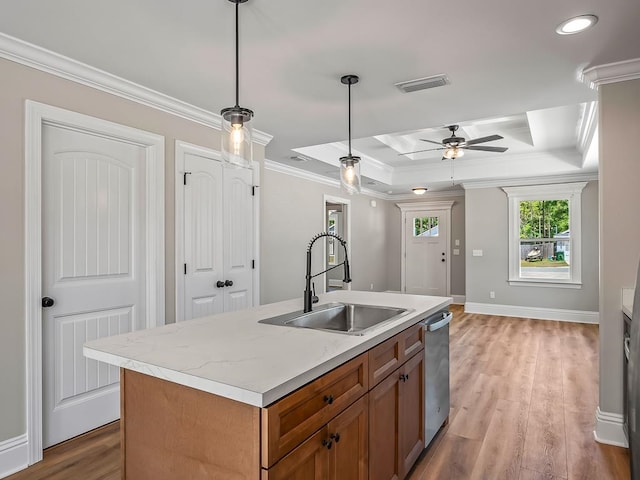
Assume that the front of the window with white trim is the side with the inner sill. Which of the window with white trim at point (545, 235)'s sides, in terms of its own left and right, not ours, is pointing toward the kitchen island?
front

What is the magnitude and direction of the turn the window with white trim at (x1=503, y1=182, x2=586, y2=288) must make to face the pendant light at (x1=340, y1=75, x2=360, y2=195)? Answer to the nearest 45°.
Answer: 0° — it already faces it

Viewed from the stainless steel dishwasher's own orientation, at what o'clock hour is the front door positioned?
The front door is roughly at 9 o'clock from the stainless steel dishwasher.

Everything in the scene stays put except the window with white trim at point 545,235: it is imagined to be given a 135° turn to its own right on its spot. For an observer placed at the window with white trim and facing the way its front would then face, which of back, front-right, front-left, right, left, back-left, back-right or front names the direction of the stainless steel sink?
back-left

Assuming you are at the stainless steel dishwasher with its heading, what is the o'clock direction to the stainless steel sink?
The stainless steel sink is roughly at 5 o'clock from the stainless steel dishwasher.

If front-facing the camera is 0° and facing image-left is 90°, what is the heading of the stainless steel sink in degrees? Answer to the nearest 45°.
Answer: approximately 315°

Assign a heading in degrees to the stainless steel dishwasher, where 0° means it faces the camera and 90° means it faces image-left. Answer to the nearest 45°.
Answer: approximately 270°

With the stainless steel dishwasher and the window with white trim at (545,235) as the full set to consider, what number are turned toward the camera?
1

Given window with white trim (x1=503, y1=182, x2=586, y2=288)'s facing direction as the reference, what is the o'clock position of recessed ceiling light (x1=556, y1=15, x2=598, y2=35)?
The recessed ceiling light is roughly at 12 o'clock from the window with white trim.

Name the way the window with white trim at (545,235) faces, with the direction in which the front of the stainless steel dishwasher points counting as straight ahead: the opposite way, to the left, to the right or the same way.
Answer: to the right

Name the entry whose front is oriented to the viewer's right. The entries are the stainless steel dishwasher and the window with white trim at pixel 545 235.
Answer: the stainless steel dishwasher

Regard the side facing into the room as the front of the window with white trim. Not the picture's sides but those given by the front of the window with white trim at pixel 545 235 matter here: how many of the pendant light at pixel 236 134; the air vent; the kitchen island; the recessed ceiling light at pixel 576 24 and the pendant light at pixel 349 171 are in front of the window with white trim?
5

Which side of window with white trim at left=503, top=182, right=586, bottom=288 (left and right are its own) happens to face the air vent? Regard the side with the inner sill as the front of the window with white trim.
front

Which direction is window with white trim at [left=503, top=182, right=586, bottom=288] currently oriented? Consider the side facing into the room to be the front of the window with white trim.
toward the camera
